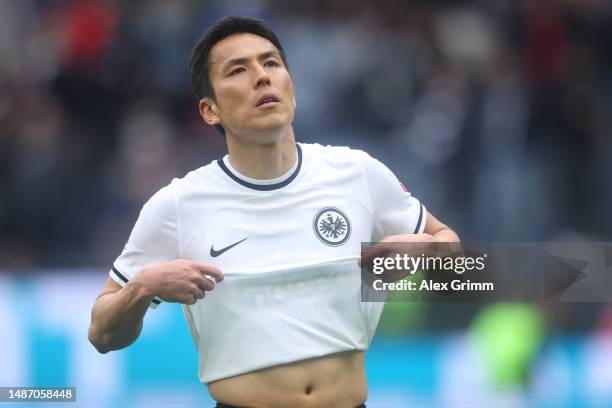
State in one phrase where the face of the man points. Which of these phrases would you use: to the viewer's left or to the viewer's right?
to the viewer's right

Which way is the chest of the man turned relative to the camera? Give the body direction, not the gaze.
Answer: toward the camera
